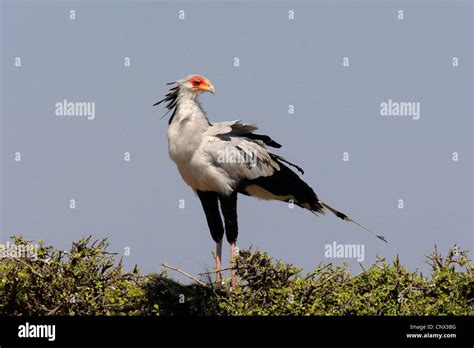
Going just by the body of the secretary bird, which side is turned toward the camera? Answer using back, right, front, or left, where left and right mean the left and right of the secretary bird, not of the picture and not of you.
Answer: left
